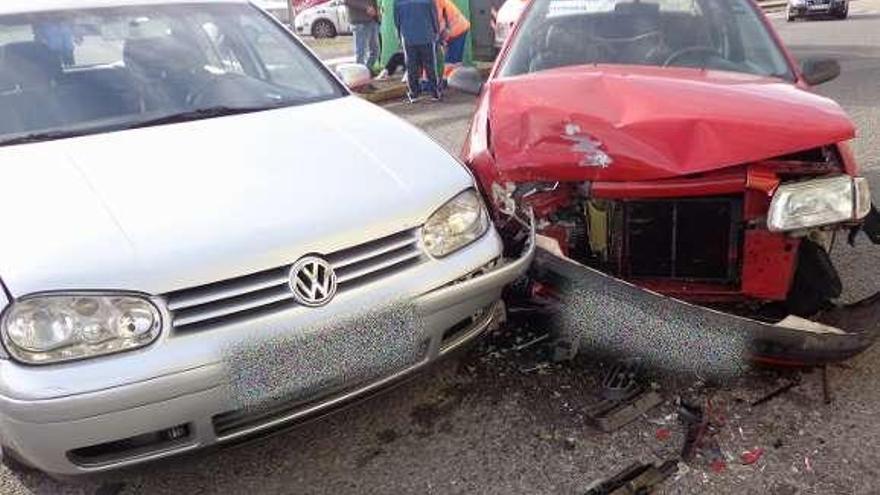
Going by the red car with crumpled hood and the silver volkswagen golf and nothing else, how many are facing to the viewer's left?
0

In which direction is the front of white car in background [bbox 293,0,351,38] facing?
to the viewer's left

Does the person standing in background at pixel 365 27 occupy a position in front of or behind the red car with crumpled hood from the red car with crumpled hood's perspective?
behind

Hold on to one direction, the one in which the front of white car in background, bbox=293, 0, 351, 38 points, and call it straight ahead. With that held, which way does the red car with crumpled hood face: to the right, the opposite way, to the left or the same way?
to the left

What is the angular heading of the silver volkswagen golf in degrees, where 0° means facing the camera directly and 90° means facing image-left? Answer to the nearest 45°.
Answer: approximately 315°

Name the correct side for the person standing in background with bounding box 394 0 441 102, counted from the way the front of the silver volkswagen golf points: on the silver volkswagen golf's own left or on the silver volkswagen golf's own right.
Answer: on the silver volkswagen golf's own left

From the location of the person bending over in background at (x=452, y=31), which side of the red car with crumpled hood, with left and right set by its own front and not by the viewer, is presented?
back

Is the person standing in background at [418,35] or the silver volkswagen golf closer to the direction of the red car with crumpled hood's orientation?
the silver volkswagen golf
